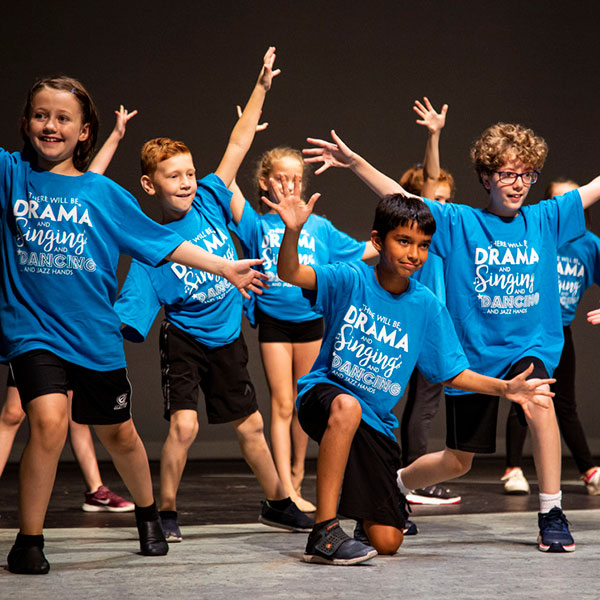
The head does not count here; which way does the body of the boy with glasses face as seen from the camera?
toward the camera

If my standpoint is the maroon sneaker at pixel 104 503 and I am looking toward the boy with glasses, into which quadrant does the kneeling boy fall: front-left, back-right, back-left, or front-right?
front-right

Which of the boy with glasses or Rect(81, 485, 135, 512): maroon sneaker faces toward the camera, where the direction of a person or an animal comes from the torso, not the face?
the boy with glasses

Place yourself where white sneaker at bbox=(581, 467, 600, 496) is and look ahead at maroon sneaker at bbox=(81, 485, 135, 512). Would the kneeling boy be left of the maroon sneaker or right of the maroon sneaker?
left

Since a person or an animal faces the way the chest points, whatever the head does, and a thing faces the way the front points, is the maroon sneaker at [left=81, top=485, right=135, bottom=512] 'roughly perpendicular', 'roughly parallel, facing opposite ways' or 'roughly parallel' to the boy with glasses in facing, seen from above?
roughly perpendicular
